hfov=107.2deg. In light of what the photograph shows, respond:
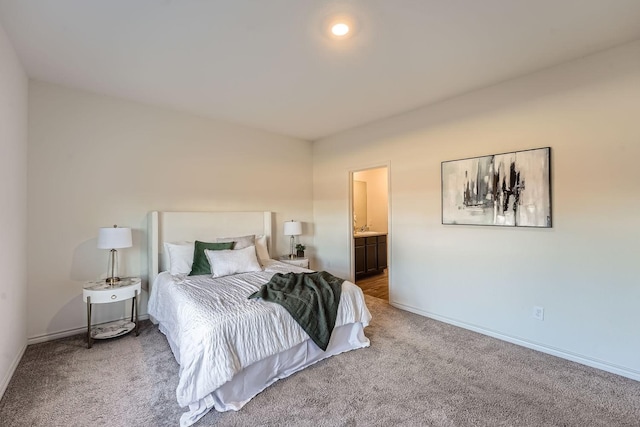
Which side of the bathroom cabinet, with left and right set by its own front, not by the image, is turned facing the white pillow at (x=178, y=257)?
right

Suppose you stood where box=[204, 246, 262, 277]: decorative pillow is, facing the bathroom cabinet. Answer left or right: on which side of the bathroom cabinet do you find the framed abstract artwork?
right

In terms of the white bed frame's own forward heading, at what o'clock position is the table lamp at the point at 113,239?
The table lamp is roughly at 5 o'clock from the white bed frame.

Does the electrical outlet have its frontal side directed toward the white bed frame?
yes

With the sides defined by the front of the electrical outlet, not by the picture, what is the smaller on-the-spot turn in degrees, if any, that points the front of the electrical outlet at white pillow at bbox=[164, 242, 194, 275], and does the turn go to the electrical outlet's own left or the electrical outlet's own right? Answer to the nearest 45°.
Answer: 0° — it already faces it

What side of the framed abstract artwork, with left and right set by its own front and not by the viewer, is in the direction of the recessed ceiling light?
front

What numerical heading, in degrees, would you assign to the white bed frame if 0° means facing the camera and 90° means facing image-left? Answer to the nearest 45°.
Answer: approximately 315°

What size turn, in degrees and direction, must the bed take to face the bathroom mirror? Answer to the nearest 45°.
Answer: approximately 90° to its left

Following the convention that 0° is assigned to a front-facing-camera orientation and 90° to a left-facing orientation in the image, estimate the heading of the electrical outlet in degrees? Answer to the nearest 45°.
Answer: approximately 45°

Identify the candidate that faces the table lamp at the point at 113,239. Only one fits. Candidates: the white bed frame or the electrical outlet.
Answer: the electrical outlet

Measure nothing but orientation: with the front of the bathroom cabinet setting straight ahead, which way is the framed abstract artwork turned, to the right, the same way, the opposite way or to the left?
to the right
